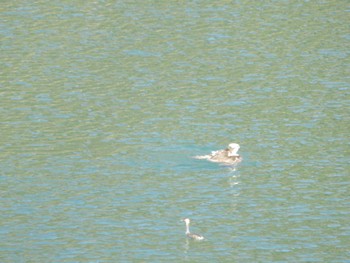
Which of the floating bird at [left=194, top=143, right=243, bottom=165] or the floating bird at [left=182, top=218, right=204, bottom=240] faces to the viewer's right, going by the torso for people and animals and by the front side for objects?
the floating bird at [left=194, top=143, right=243, bottom=165]

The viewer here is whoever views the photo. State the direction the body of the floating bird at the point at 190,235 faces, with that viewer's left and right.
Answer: facing to the left of the viewer

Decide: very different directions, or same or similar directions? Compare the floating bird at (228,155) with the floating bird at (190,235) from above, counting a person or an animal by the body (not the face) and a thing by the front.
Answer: very different directions

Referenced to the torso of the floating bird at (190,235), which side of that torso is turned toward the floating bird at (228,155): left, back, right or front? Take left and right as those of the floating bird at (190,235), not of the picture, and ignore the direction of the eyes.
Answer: right

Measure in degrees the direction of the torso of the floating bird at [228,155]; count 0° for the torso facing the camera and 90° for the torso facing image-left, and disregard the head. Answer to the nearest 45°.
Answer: approximately 270°

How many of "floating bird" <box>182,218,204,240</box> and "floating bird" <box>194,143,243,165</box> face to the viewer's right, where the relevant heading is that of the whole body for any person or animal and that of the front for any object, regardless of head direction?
1

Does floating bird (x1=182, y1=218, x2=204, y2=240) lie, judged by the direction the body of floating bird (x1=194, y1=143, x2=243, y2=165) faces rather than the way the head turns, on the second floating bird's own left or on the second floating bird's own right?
on the second floating bird's own right
